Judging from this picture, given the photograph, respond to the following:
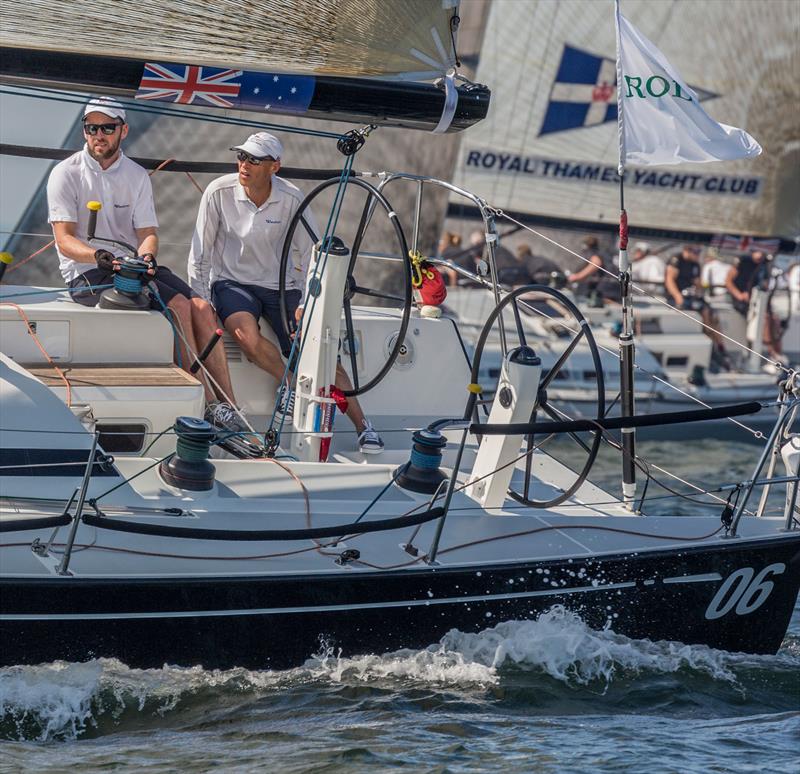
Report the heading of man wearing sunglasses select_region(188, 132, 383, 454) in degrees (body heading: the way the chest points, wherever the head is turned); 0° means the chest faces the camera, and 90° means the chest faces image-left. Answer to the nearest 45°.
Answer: approximately 315°

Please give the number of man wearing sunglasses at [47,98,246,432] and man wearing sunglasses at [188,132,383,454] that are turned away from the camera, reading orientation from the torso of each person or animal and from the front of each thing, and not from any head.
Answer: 0

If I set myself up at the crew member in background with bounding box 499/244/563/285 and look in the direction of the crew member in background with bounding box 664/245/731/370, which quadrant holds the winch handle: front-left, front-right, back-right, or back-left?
back-right

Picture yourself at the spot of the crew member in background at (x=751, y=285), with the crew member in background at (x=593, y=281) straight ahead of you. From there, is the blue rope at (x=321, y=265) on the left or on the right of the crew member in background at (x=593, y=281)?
left

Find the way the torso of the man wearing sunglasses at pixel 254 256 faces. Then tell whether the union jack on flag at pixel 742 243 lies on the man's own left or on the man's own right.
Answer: on the man's own left

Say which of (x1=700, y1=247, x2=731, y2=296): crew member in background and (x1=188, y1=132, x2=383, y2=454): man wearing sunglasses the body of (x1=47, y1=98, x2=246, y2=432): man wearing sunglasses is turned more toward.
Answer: the man wearing sunglasses

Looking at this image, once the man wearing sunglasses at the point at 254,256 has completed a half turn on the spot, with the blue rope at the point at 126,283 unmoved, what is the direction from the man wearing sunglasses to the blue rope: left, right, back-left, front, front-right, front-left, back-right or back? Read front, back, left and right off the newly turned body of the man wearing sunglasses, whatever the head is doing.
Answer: left

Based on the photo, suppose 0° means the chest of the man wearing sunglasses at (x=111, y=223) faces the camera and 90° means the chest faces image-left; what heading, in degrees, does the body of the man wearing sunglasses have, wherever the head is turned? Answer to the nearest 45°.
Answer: approximately 315°

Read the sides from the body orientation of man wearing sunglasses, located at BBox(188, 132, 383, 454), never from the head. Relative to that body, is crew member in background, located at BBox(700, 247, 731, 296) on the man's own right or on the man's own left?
on the man's own left

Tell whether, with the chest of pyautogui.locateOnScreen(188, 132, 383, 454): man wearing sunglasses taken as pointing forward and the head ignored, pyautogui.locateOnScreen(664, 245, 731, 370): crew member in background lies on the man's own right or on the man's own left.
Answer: on the man's own left

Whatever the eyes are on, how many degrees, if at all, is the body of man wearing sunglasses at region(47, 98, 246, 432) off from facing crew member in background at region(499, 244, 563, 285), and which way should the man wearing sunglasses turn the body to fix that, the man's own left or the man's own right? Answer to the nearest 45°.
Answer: approximately 90° to the man's own left

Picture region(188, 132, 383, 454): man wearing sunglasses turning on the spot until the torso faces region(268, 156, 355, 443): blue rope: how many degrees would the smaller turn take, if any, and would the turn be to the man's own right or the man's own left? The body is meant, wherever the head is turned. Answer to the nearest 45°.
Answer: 0° — they already face it
